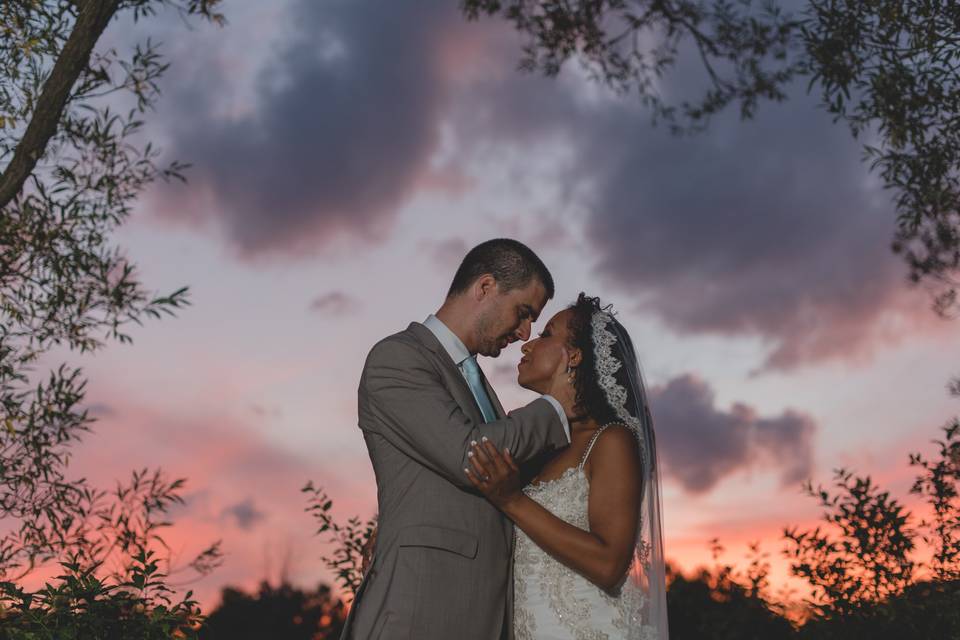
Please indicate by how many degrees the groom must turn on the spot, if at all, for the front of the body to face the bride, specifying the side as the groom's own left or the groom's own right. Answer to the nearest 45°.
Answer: approximately 45° to the groom's own left

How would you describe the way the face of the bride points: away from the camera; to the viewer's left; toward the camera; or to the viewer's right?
to the viewer's left

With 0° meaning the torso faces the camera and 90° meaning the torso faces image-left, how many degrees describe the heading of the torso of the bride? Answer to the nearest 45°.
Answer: approximately 90°

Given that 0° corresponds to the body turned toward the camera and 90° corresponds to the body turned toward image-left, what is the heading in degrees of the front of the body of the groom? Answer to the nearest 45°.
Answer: approximately 270°

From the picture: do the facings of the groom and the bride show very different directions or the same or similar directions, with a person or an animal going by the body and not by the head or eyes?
very different directions

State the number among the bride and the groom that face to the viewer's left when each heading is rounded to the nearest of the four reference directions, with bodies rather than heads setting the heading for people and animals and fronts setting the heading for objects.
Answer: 1
